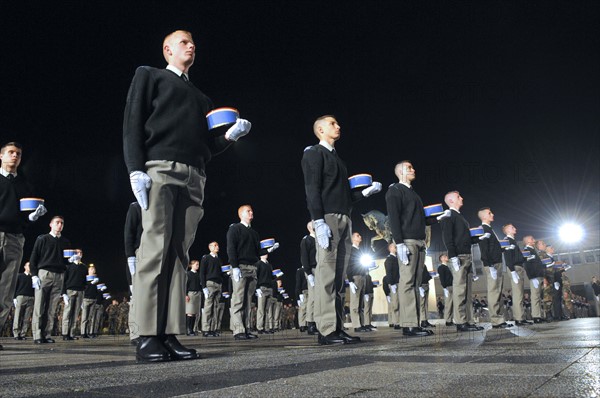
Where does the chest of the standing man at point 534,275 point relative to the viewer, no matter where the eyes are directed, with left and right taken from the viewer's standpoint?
facing to the right of the viewer

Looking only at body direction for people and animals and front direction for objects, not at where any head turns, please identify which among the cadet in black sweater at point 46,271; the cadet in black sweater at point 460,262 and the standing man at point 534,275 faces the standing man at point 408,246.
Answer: the cadet in black sweater at point 46,271

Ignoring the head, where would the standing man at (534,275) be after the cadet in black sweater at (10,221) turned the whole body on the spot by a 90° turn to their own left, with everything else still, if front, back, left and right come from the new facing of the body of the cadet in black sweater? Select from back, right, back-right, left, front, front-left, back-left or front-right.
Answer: front-right

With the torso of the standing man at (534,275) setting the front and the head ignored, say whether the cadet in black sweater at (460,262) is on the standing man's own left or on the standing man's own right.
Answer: on the standing man's own right

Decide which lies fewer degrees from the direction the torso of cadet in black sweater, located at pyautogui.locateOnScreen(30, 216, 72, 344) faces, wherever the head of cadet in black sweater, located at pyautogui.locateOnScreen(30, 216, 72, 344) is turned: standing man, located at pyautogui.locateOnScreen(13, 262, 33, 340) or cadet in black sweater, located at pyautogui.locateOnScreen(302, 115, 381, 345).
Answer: the cadet in black sweater

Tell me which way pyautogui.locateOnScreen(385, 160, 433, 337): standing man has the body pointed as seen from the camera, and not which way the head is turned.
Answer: to the viewer's right

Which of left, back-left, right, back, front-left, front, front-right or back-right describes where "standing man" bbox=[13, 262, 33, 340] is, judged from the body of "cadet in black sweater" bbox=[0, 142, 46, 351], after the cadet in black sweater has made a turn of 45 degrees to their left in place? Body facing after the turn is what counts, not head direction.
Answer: left

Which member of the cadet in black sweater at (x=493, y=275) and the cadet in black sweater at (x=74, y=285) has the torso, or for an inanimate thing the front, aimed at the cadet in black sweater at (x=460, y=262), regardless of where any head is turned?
the cadet in black sweater at (x=74, y=285)

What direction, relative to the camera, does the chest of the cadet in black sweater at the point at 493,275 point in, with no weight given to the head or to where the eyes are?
to the viewer's right

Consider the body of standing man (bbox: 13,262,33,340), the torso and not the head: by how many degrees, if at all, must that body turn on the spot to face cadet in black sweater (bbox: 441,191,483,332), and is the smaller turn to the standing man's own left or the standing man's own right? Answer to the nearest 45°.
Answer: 0° — they already face them
